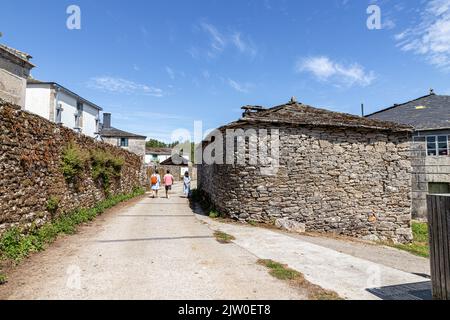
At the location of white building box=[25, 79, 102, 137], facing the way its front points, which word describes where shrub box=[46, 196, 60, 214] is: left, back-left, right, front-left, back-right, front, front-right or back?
front-right

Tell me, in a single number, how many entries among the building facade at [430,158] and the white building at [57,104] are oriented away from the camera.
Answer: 0

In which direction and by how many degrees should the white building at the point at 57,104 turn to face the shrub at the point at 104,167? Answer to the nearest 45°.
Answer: approximately 45° to its right

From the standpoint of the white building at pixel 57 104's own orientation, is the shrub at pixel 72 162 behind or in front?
in front

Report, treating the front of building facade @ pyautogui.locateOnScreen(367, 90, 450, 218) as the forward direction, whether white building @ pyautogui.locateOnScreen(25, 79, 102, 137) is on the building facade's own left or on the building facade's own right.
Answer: on the building facade's own right

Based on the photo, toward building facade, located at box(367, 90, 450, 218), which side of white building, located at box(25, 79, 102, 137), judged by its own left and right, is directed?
front
